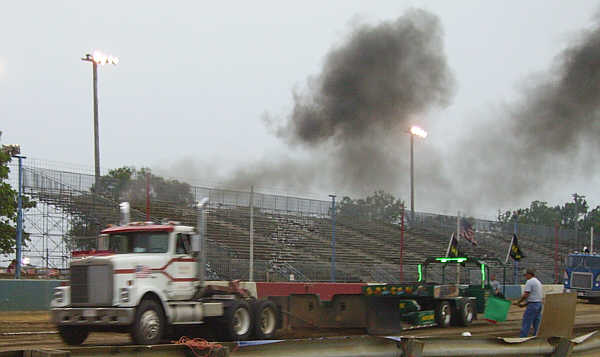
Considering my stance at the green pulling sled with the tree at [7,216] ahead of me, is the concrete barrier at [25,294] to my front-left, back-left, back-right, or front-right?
front-left

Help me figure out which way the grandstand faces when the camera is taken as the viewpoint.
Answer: facing the viewer and to the right of the viewer

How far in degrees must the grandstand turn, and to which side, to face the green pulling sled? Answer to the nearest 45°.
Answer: approximately 45° to its right

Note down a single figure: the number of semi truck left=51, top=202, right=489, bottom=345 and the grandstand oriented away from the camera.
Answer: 0

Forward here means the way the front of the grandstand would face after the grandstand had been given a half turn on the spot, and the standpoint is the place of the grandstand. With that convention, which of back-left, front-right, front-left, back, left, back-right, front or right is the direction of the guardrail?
back-left

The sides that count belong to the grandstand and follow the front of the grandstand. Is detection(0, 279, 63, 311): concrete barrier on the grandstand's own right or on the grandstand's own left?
on the grandstand's own right

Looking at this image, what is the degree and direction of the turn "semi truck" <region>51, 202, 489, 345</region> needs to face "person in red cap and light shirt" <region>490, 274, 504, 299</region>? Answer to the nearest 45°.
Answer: approximately 180°

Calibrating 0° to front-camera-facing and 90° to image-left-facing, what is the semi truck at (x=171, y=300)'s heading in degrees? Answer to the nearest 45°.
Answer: approximately 45°

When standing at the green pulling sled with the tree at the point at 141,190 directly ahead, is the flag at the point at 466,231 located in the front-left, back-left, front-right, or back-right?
front-right

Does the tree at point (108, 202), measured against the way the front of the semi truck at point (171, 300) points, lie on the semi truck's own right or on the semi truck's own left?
on the semi truck's own right

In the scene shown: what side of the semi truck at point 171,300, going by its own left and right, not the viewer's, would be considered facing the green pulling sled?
back

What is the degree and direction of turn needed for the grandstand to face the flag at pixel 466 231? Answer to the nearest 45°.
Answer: approximately 90° to its left
